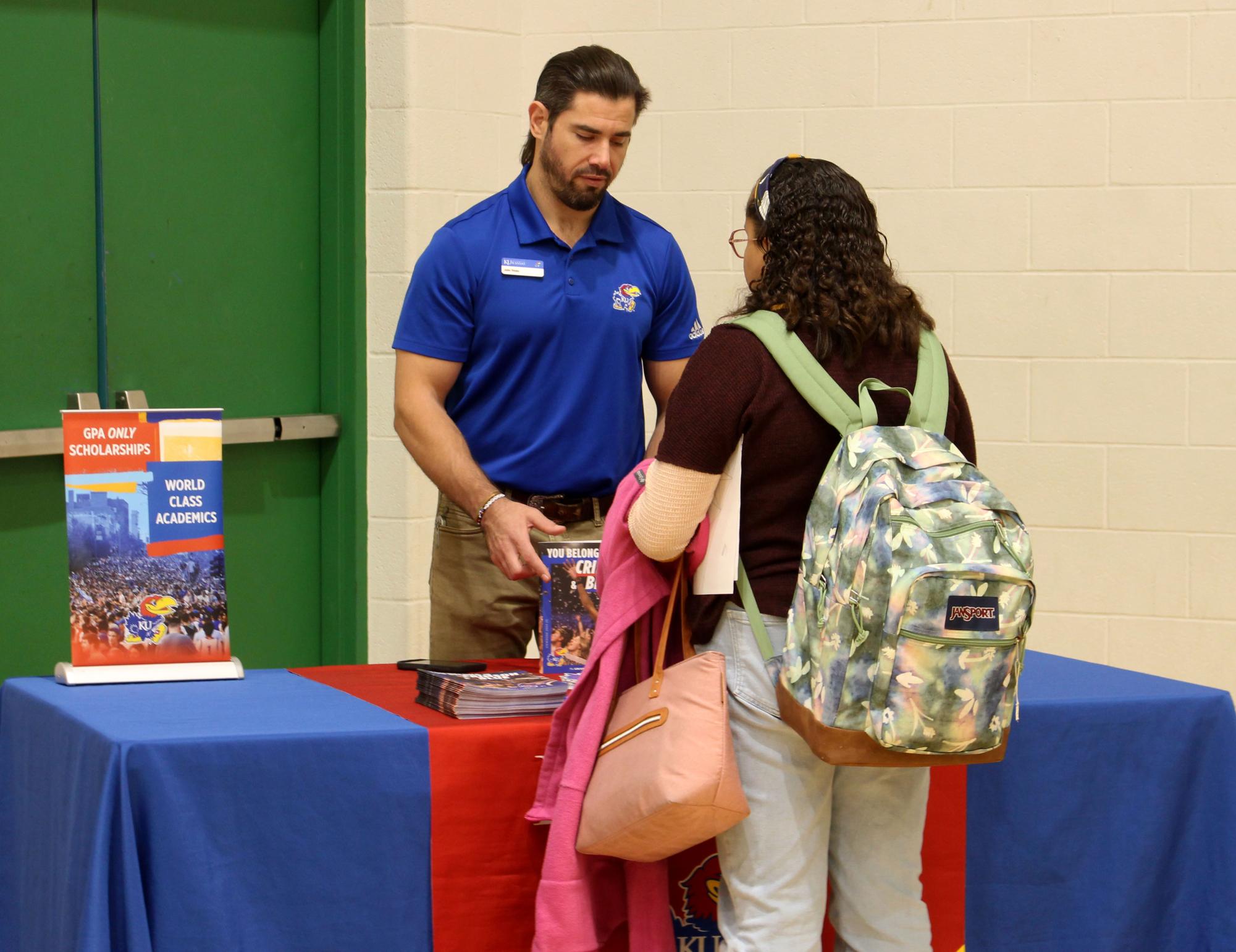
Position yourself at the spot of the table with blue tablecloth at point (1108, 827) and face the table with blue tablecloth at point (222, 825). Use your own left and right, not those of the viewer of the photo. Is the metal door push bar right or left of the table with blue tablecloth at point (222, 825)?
right

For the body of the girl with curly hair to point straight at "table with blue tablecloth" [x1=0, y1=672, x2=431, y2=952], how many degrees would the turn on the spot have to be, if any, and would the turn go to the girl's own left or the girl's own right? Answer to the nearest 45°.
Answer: approximately 45° to the girl's own left

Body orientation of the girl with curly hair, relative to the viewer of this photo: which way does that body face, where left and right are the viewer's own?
facing away from the viewer and to the left of the viewer

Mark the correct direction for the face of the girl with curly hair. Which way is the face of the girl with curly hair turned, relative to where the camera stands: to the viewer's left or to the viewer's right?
to the viewer's left

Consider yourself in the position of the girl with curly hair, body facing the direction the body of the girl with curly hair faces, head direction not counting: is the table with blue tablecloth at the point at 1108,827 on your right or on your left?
on your right

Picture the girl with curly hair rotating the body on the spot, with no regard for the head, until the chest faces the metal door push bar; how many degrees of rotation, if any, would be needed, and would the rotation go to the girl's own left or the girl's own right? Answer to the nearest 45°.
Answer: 0° — they already face it

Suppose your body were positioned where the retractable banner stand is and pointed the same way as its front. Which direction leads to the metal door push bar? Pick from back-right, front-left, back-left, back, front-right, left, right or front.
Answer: back

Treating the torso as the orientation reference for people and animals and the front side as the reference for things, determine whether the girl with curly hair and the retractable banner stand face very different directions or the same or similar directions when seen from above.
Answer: very different directions

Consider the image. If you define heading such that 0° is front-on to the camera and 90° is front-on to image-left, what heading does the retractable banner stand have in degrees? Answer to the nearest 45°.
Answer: approximately 0°

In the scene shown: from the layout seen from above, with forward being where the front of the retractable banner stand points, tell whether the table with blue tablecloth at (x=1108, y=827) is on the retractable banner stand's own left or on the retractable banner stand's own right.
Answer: on the retractable banner stand's own left

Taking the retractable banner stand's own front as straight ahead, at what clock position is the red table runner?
The red table runner is roughly at 10 o'clock from the retractable banner stand.

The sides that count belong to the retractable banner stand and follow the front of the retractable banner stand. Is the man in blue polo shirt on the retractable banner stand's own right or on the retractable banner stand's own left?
on the retractable banner stand's own left
